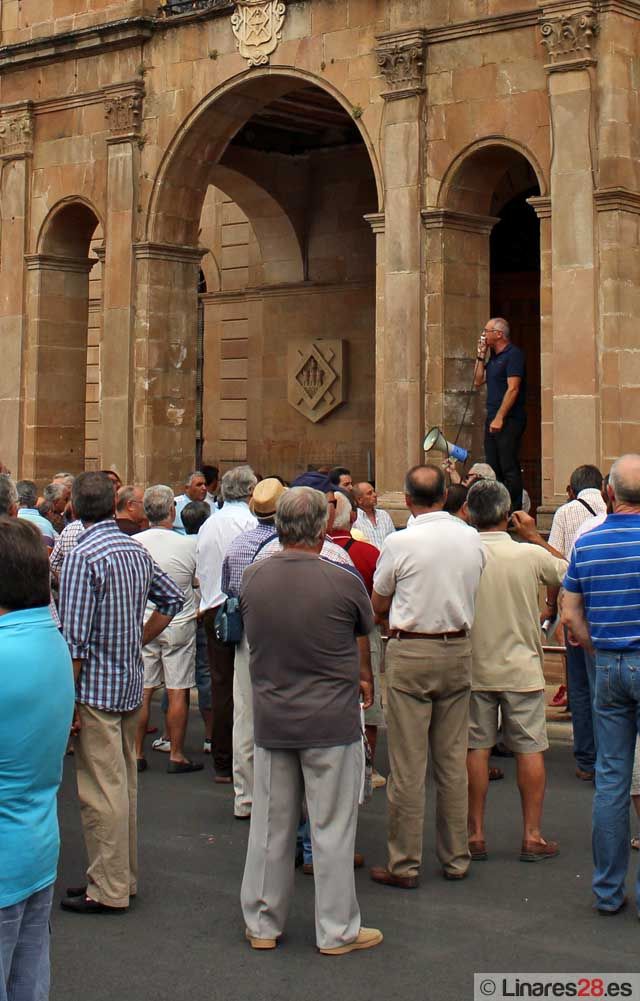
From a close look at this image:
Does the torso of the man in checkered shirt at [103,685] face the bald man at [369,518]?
no

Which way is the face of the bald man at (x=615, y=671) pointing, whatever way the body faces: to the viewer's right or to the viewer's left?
to the viewer's left

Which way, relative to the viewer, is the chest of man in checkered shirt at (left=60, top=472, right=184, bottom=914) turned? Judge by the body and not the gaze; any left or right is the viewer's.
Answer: facing away from the viewer and to the left of the viewer

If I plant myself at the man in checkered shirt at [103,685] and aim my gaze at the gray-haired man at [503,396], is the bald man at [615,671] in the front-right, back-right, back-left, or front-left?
front-right

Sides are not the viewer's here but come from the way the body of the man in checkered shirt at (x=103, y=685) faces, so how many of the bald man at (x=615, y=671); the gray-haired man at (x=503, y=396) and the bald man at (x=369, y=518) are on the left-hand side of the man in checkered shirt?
0

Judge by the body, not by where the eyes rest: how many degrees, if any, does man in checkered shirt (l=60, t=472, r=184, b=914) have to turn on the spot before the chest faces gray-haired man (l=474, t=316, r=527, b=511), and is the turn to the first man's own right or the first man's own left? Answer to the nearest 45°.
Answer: approximately 90° to the first man's own right

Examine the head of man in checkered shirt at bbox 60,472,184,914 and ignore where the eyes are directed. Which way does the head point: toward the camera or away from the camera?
away from the camera

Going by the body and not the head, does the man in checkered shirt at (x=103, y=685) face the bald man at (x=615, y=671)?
no
